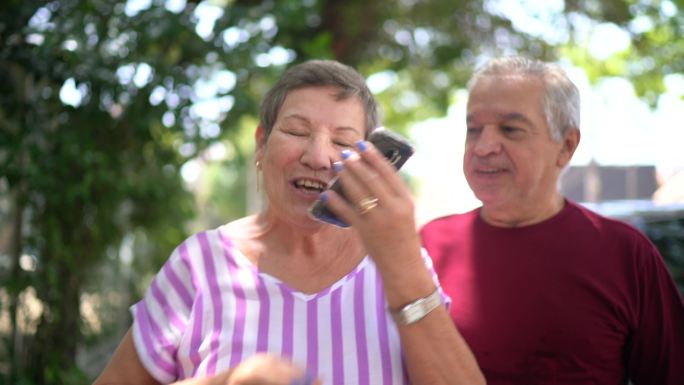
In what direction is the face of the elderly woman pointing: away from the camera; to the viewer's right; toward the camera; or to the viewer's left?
toward the camera

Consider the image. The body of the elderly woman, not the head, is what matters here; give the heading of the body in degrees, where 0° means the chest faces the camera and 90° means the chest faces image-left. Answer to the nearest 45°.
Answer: approximately 0°
